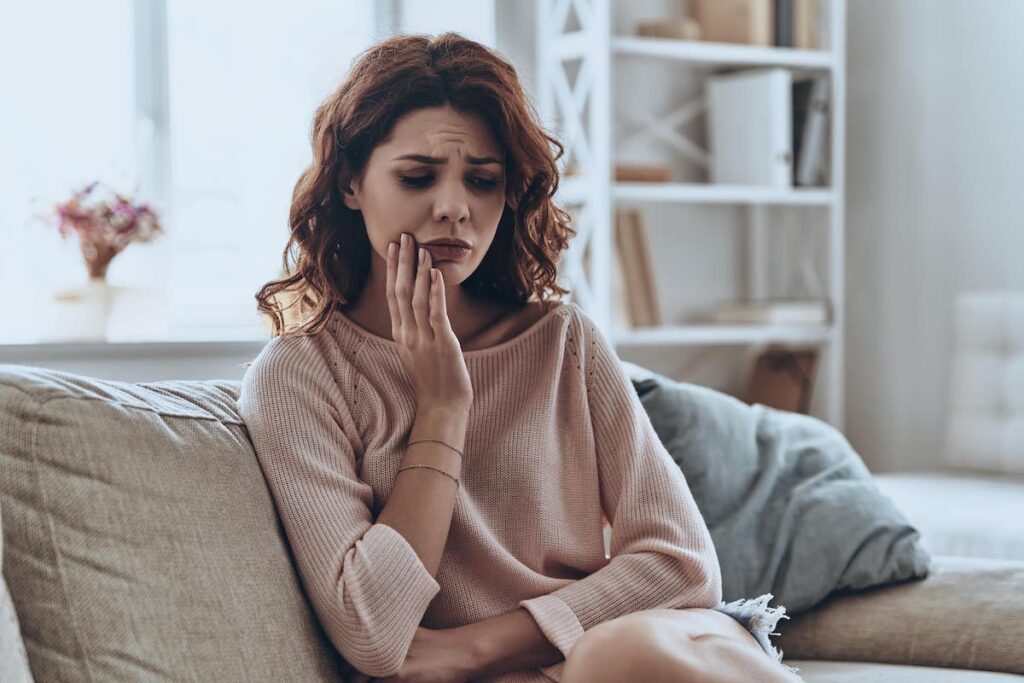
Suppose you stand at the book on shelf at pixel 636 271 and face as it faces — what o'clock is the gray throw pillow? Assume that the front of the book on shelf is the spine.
The gray throw pillow is roughly at 12 o'clock from the book on shelf.
